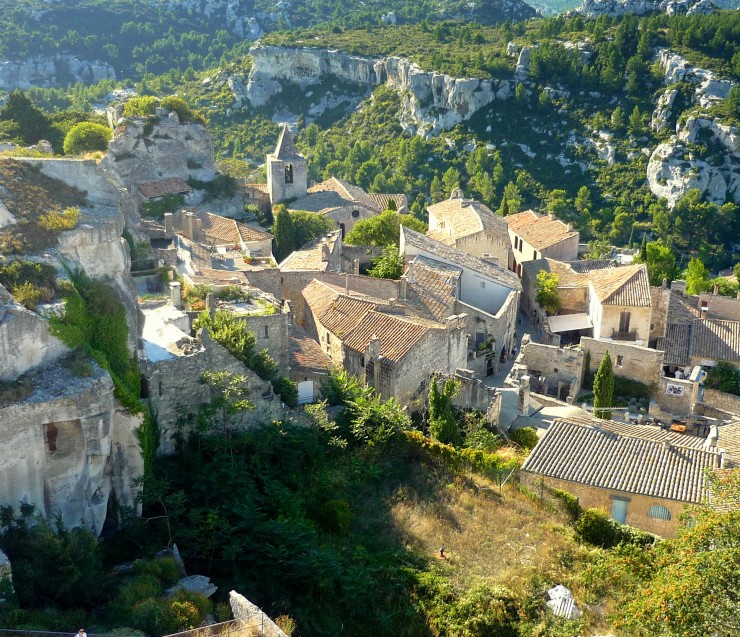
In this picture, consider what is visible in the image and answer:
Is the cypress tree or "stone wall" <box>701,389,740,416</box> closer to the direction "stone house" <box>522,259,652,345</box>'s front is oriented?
the cypress tree

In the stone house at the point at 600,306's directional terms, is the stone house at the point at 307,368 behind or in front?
in front

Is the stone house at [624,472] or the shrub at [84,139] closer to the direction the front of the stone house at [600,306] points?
the stone house

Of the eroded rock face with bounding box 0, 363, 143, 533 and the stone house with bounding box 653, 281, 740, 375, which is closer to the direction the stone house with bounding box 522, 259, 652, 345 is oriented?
the eroded rock face

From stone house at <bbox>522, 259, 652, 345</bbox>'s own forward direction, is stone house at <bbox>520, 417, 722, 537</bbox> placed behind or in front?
in front

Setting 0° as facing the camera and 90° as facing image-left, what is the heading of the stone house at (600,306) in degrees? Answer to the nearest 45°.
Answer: approximately 0°

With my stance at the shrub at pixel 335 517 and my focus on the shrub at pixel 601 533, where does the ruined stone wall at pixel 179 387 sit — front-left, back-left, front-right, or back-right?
back-left

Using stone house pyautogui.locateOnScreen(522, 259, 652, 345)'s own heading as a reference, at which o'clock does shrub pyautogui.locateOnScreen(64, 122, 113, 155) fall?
The shrub is roughly at 3 o'clock from the stone house.

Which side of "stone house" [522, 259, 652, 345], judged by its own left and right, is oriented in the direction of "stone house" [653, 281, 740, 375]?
left

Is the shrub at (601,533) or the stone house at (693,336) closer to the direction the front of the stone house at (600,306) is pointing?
the shrub

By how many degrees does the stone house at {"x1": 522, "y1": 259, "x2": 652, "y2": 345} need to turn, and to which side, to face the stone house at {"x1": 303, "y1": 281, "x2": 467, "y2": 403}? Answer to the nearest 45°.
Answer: approximately 45° to its right
